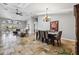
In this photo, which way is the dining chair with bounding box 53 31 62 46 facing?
to the viewer's left
